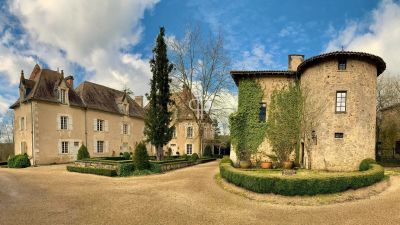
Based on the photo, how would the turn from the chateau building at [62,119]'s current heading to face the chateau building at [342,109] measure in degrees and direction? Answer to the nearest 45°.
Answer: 0° — it already faces it

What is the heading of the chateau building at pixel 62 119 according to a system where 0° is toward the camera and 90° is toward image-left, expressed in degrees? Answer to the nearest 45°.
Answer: approximately 315°
